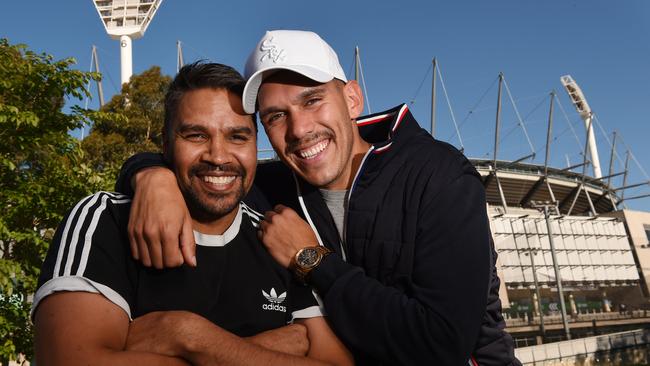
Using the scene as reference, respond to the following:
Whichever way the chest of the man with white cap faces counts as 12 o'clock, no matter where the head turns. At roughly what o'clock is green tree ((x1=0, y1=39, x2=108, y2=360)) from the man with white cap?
The green tree is roughly at 3 o'clock from the man with white cap.

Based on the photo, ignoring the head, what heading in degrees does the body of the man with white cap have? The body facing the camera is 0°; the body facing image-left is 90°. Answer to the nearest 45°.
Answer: approximately 45°

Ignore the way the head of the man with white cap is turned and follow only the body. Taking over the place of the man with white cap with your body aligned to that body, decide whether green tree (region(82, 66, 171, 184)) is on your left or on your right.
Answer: on your right
